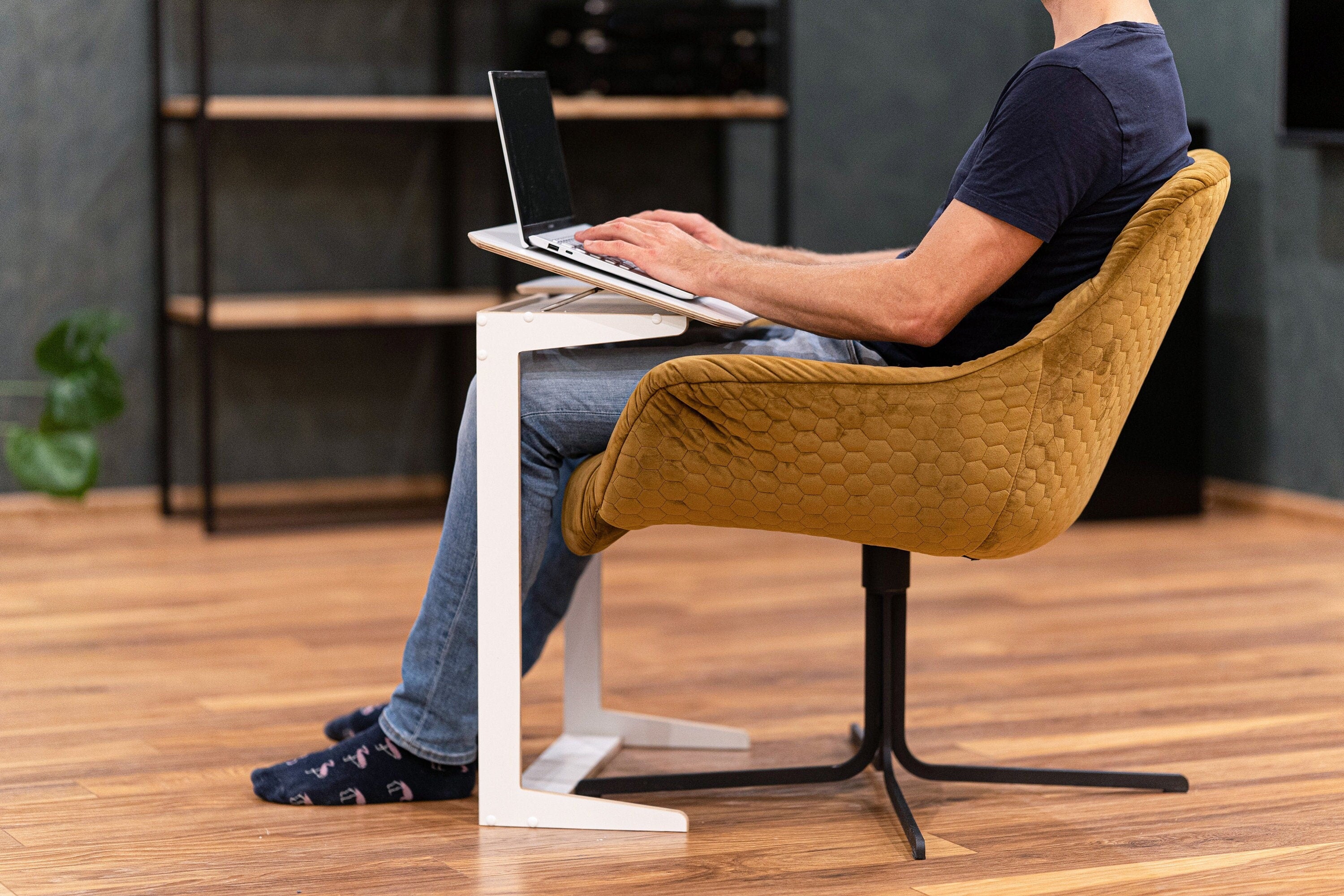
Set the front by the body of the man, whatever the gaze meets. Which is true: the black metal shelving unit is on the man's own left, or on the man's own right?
on the man's own right

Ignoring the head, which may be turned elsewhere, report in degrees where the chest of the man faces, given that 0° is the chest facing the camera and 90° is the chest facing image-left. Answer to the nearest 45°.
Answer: approximately 90°

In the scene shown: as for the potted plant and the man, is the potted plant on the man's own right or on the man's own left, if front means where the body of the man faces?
on the man's own right

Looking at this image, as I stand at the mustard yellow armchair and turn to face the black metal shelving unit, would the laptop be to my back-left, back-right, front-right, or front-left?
front-left

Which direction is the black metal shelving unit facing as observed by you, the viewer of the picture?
facing the viewer

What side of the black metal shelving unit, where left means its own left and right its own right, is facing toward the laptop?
front

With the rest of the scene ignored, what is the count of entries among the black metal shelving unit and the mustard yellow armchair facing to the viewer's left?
1

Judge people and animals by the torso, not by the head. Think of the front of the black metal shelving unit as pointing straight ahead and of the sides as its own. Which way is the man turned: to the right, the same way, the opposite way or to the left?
to the right

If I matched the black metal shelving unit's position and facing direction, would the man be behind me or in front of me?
in front

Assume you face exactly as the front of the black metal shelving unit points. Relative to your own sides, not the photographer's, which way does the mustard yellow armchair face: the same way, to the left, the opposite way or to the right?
to the right

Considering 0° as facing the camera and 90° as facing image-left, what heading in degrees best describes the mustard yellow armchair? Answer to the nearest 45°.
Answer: approximately 90°

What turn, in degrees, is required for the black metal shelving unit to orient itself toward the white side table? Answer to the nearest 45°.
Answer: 0° — it already faces it
